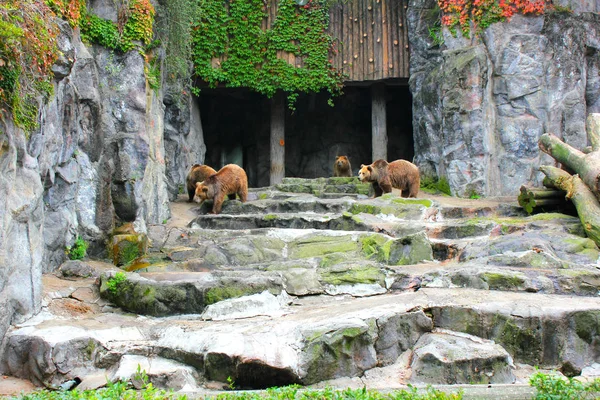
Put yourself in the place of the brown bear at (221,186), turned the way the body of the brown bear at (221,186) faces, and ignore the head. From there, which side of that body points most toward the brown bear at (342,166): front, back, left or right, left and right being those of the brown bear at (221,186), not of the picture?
back

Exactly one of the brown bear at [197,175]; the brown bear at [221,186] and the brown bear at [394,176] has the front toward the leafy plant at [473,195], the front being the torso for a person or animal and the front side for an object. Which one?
the brown bear at [197,175]

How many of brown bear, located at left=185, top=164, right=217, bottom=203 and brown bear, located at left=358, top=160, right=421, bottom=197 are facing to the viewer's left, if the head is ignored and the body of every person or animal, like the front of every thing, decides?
1

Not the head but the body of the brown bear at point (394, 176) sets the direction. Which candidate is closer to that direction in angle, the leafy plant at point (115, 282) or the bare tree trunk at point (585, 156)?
the leafy plant

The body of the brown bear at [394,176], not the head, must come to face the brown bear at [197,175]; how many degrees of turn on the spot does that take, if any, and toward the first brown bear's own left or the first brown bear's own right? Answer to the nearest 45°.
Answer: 0° — it already faces it

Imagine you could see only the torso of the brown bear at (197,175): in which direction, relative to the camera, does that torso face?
to the viewer's right

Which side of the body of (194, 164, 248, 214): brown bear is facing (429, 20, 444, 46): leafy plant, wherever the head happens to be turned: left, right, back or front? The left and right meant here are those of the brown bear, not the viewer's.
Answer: back

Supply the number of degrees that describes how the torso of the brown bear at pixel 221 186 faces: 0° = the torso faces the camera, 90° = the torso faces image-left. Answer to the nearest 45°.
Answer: approximately 45°

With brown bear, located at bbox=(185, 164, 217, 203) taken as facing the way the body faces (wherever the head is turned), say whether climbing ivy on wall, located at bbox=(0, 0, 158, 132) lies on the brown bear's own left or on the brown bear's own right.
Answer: on the brown bear's own right

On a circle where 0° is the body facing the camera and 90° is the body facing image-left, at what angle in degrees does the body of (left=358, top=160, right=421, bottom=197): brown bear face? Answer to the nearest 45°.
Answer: approximately 90°
